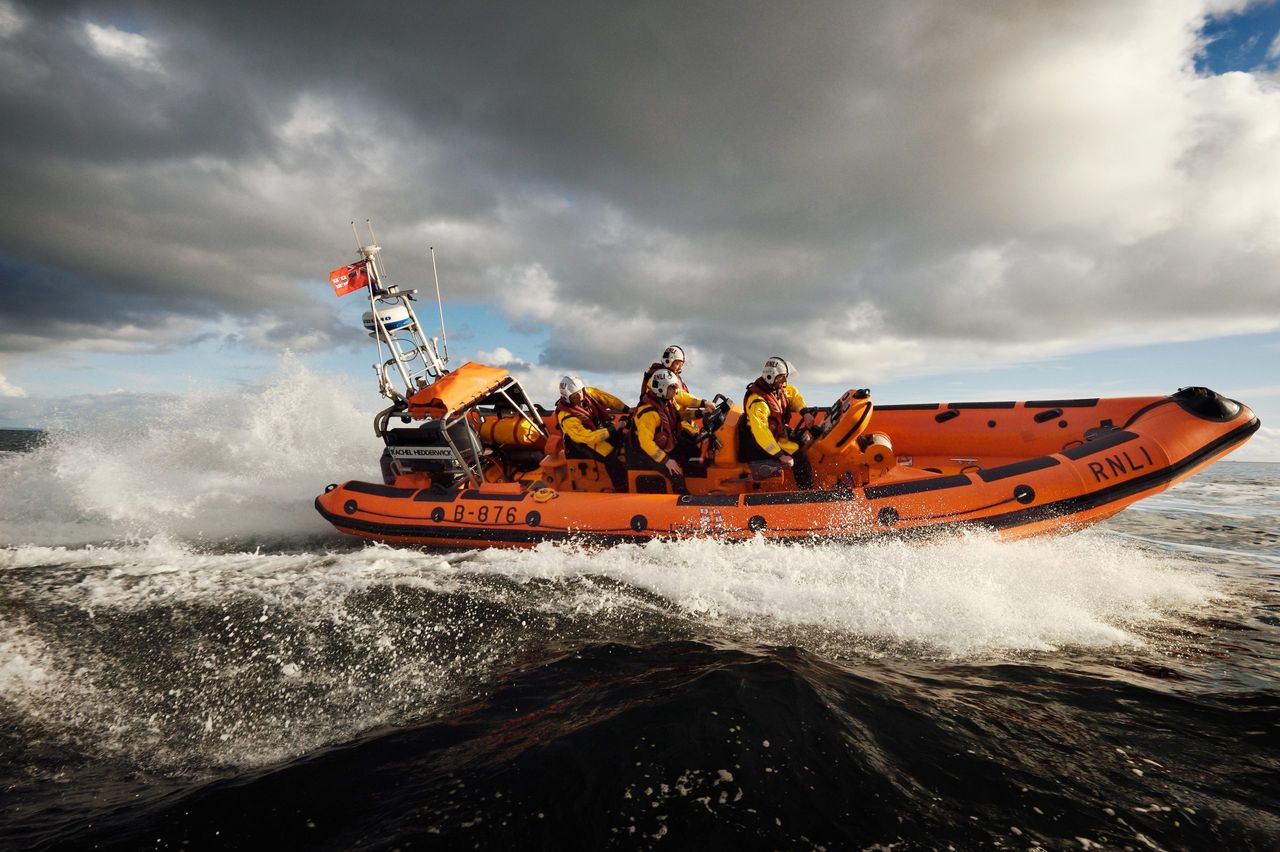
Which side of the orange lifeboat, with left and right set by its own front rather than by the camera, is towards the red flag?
back

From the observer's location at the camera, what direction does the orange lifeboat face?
facing to the right of the viewer

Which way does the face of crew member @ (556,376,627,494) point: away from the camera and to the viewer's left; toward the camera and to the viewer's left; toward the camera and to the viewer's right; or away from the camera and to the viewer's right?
toward the camera and to the viewer's right
